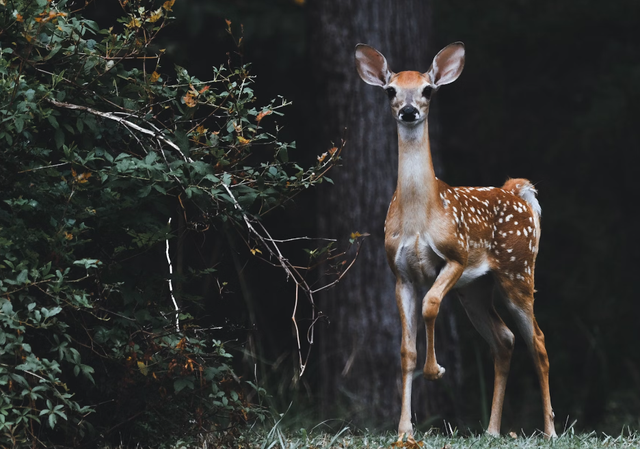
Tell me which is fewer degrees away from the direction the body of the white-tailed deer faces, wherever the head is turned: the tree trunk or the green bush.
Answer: the green bush

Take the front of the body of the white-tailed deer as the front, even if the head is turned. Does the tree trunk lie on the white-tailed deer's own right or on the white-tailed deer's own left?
on the white-tailed deer's own right

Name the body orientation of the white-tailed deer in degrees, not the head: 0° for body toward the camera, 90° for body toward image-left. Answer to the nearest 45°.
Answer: approximately 45°

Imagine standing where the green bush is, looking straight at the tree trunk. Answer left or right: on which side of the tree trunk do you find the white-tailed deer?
right

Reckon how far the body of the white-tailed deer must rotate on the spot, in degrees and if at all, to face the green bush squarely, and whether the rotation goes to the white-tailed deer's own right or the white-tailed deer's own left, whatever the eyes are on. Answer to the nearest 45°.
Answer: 0° — it already faces it
